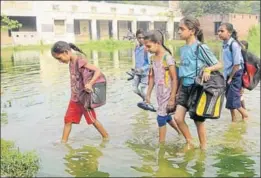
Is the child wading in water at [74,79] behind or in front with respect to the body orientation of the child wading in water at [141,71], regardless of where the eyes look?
in front

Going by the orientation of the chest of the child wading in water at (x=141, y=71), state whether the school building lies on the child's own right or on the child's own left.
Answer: on the child's own right

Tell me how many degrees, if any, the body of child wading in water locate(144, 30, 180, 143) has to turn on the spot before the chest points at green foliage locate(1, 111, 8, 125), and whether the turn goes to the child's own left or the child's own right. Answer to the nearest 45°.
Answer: approximately 90° to the child's own right

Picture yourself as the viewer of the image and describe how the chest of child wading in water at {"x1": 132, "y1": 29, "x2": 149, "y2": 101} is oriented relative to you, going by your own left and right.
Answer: facing the viewer and to the left of the viewer

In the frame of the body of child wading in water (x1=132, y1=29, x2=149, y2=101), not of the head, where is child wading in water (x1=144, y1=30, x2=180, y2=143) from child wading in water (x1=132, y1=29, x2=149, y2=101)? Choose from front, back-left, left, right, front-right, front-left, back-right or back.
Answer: front-left

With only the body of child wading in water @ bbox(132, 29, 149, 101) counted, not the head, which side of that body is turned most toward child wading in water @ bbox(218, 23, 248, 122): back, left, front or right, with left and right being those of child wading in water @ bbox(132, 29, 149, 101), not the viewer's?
left

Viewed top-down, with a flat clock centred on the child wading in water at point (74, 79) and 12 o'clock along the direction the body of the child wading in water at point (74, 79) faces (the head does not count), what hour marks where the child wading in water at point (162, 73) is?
the child wading in water at point (162, 73) is roughly at 7 o'clock from the child wading in water at point (74, 79).

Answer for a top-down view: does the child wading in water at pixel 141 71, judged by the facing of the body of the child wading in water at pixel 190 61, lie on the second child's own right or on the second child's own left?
on the second child's own right

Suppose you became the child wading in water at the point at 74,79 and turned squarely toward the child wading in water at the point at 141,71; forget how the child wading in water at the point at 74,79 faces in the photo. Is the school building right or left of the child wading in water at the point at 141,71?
left

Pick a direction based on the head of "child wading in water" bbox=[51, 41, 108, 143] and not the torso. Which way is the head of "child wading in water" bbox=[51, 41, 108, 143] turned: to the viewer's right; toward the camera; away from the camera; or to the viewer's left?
to the viewer's left

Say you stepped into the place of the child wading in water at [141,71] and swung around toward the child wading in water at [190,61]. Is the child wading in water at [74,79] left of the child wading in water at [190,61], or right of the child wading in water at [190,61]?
right
